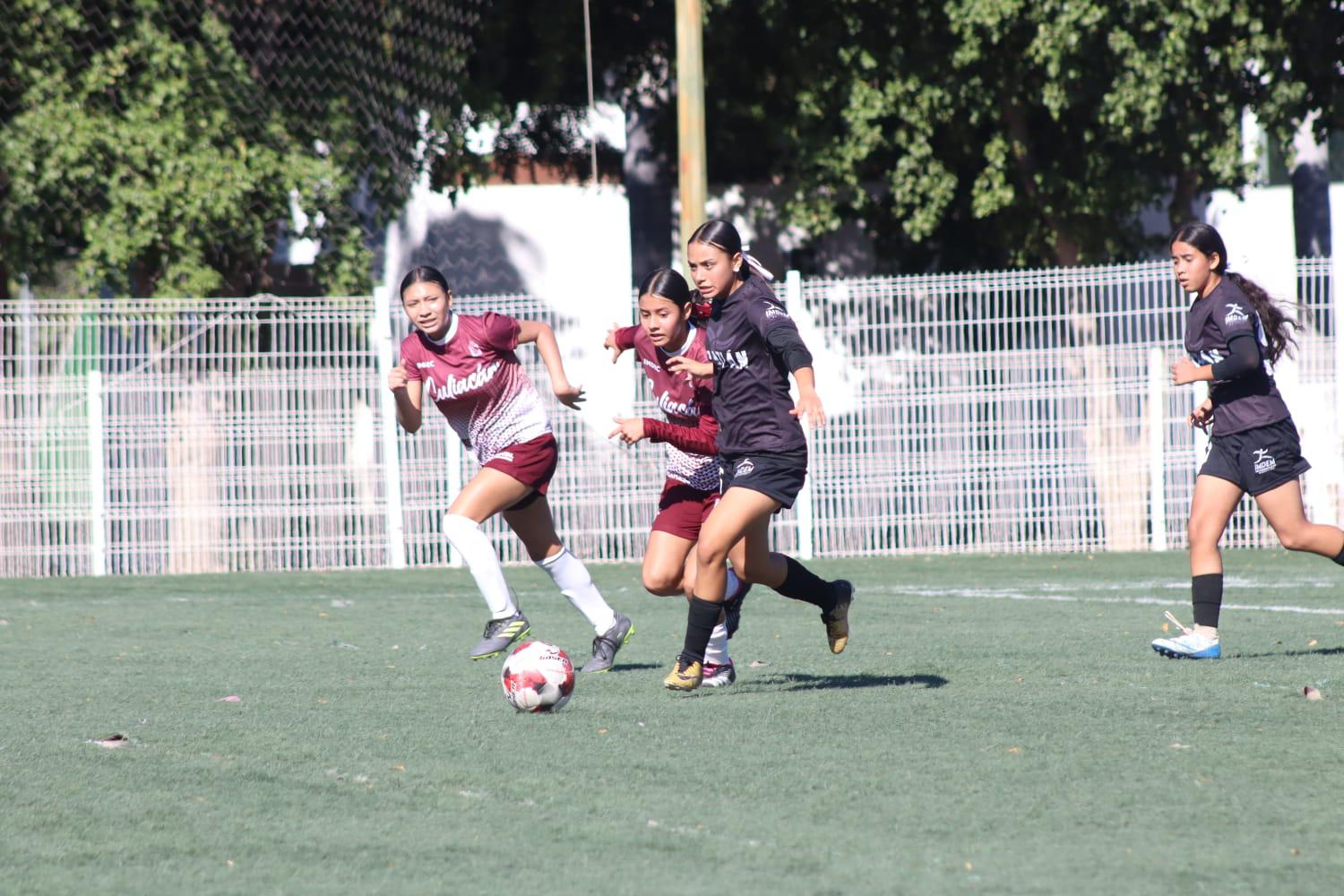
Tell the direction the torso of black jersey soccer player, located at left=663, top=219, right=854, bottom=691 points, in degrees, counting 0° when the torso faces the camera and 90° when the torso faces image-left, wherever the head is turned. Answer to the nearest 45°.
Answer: approximately 45°

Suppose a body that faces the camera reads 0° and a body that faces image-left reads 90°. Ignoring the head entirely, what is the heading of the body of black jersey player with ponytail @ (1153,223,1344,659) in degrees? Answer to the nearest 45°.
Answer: approximately 90°

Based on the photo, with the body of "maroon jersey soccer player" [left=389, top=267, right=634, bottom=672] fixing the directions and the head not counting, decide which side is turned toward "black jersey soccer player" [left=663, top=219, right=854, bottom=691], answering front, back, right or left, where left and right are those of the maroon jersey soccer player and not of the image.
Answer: left

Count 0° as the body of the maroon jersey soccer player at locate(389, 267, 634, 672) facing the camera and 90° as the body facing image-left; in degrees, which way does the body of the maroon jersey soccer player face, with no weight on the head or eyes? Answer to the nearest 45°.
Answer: approximately 45°

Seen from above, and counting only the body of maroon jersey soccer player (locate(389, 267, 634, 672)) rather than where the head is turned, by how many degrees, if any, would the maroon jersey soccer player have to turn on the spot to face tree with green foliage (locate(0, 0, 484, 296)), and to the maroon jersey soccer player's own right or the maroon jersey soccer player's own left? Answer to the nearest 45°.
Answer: approximately 135° to the maroon jersey soccer player's own right

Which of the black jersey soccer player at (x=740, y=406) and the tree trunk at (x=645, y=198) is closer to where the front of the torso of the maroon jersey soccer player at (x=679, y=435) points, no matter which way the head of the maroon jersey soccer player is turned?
the black jersey soccer player

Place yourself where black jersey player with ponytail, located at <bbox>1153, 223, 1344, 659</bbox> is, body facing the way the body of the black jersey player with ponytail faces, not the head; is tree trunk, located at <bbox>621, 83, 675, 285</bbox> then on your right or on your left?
on your right

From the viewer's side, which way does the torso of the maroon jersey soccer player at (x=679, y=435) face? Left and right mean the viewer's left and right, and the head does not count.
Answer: facing the viewer and to the left of the viewer

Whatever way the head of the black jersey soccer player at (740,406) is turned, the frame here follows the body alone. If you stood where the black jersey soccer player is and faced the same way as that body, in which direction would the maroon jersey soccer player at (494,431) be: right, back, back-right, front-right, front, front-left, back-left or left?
right

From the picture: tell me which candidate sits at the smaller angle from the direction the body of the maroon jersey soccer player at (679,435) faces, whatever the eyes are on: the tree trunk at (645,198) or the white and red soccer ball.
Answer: the white and red soccer ball

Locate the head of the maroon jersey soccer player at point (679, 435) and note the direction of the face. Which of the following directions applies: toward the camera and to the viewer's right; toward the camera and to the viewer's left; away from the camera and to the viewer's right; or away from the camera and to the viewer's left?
toward the camera and to the viewer's left

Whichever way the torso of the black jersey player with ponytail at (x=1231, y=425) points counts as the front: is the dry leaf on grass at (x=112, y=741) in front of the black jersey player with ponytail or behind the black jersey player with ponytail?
in front
